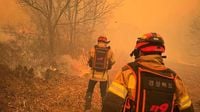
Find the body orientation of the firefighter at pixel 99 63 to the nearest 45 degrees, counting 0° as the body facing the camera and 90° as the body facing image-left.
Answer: approximately 180°

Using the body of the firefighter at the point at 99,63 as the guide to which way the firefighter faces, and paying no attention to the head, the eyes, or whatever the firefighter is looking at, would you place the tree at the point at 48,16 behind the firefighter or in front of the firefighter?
in front

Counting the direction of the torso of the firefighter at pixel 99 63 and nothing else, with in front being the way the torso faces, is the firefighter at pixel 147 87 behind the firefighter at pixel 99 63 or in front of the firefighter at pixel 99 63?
behind

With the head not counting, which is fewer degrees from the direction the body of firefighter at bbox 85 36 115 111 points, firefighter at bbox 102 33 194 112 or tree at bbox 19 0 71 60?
the tree
